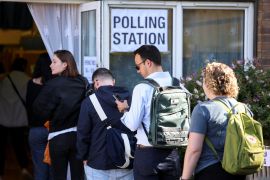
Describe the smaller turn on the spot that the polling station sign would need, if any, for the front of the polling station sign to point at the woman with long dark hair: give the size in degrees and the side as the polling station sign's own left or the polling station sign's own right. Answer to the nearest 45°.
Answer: approximately 45° to the polling station sign's own right

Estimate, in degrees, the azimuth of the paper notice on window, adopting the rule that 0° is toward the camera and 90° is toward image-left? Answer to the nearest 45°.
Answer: approximately 0°

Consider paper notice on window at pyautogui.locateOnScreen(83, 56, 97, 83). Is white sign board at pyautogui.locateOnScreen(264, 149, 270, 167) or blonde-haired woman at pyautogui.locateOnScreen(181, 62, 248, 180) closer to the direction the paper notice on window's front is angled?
the blonde-haired woman
